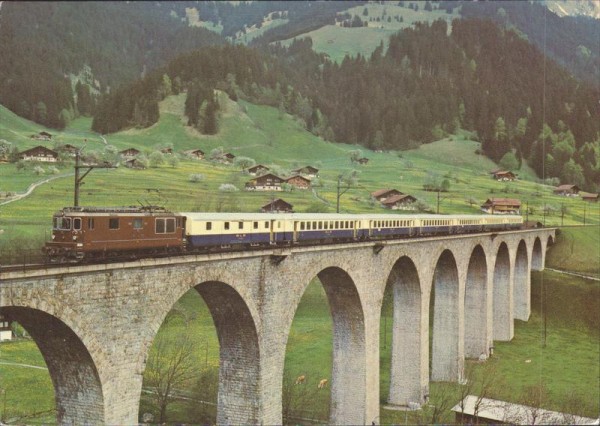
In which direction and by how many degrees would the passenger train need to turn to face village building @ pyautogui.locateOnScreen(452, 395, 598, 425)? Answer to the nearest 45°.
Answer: approximately 90° to its left

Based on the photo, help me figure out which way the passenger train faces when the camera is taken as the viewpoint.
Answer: facing the viewer and to the left of the viewer
